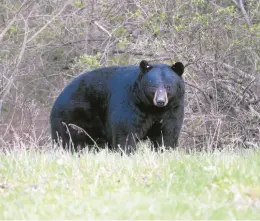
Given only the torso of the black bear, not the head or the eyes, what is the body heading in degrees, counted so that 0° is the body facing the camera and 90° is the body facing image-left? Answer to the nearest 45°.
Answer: approximately 315°
